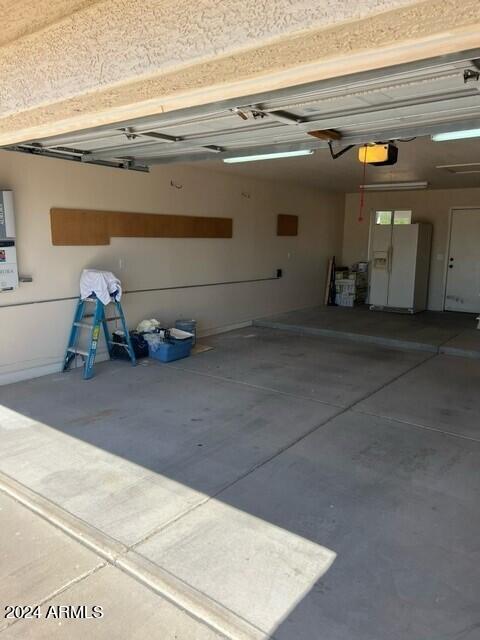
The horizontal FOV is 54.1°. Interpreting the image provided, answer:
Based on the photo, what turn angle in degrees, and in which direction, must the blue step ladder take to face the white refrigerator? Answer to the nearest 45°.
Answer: approximately 180°

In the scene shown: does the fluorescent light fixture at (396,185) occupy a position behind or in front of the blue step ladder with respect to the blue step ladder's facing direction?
behind

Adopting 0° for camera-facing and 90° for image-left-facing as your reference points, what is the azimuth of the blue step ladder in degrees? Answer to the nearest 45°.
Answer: approximately 45°

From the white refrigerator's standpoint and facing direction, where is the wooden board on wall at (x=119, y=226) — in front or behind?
in front

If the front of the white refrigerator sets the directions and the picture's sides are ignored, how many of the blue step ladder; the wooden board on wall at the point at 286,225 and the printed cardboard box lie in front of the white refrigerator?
3

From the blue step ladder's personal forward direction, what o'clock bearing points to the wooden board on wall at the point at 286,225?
The wooden board on wall is roughly at 6 o'clock from the blue step ladder.

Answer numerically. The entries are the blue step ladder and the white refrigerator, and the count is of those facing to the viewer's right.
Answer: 0

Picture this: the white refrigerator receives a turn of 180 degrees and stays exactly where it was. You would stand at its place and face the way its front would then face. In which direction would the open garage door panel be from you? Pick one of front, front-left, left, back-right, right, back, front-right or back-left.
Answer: back-right

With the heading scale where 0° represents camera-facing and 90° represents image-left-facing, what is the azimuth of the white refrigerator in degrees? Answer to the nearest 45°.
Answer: approximately 45°
